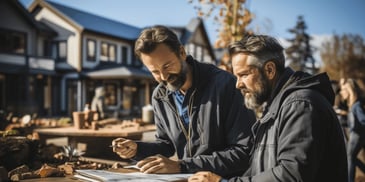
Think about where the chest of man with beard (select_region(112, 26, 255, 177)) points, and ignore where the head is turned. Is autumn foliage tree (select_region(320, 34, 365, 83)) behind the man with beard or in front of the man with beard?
behind

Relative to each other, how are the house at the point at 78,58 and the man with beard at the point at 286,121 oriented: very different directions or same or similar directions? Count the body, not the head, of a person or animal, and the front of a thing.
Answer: very different directions

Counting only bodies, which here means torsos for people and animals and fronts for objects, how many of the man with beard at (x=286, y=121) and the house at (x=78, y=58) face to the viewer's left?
1

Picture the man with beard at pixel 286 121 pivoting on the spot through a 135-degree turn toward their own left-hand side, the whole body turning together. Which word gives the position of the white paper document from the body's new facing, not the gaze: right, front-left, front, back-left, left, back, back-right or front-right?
back-right

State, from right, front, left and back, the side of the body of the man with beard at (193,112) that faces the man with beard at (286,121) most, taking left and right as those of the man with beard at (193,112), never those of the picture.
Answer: left

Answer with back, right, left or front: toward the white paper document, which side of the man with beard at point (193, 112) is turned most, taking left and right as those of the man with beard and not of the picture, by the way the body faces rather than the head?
front

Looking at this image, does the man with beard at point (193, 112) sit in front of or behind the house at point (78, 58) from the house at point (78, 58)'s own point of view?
in front

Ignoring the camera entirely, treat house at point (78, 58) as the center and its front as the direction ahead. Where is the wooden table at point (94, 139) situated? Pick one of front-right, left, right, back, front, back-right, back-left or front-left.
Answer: front-right

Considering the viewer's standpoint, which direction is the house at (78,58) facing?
facing the viewer and to the right of the viewer

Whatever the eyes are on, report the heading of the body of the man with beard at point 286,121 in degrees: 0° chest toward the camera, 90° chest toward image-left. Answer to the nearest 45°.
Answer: approximately 90°

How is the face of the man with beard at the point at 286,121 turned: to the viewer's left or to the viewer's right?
to the viewer's left

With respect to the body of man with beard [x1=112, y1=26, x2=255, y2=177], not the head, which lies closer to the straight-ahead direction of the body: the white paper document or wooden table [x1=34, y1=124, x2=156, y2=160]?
the white paper document
